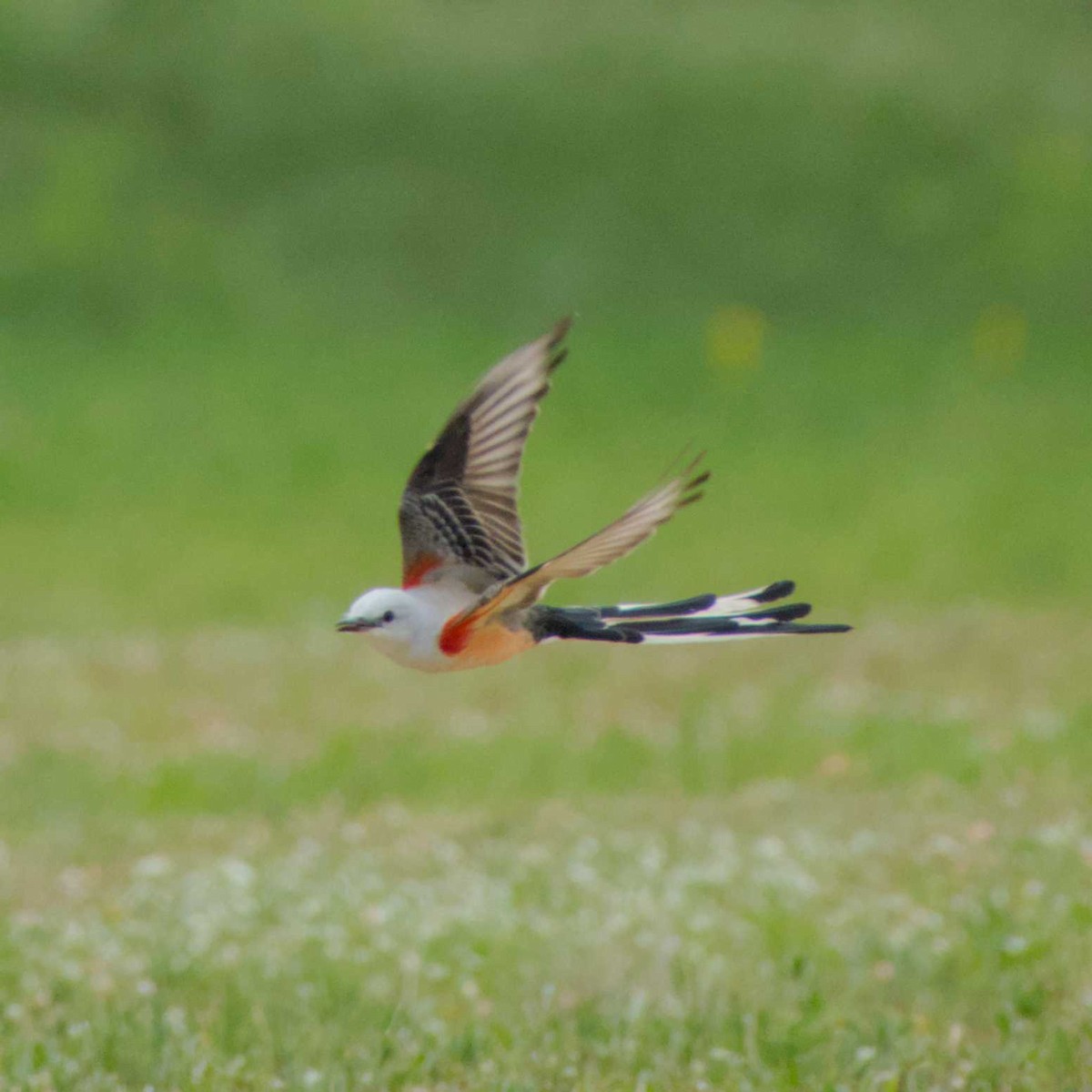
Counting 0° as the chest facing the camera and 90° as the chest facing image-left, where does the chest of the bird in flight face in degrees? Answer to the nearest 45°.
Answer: approximately 90°
